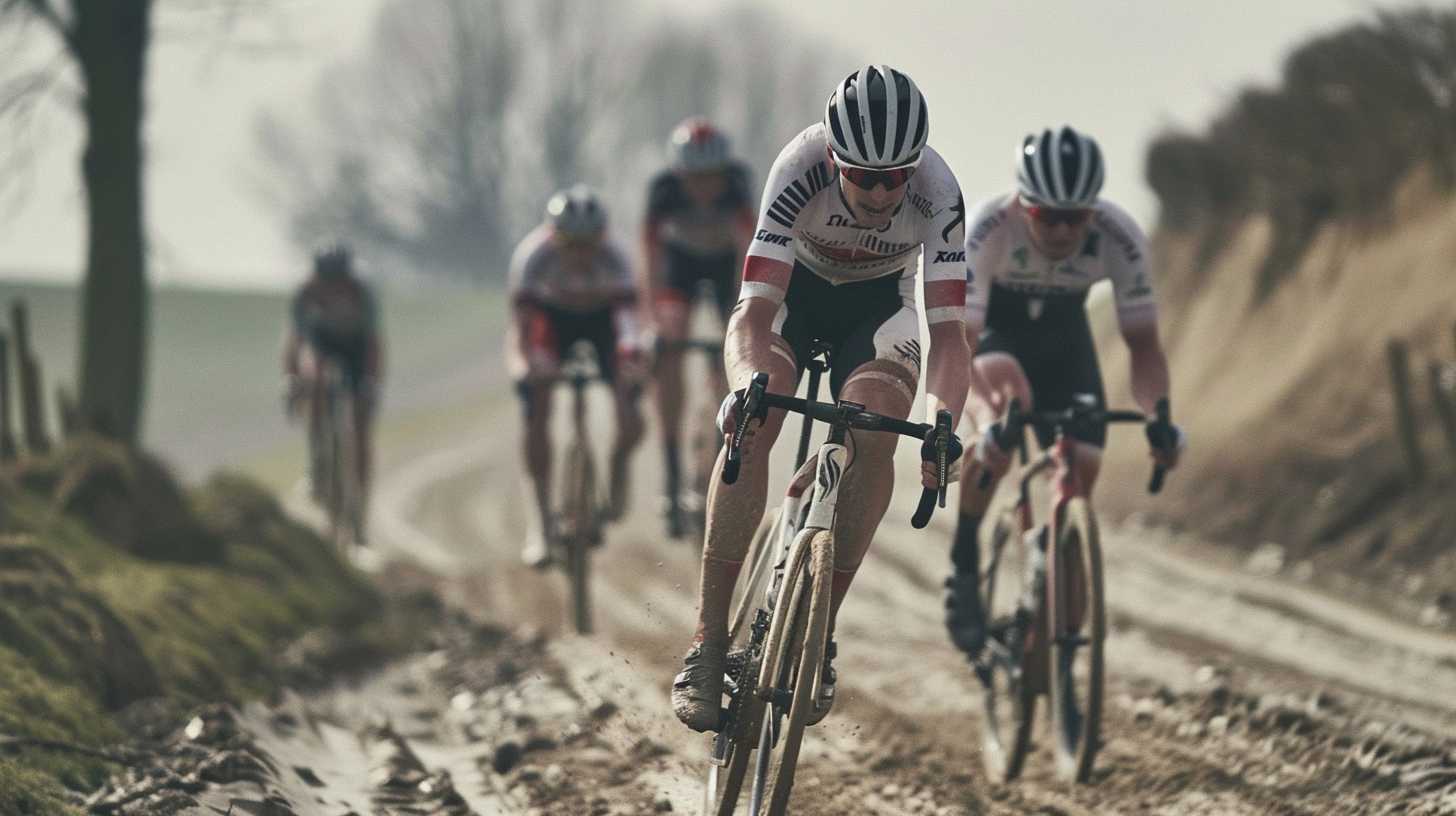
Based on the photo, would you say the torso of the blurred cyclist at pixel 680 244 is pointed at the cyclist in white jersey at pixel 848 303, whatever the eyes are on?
yes

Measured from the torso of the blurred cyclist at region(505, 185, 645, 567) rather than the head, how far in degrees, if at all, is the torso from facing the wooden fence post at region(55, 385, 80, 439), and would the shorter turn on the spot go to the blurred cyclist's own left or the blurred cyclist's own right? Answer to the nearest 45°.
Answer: approximately 90° to the blurred cyclist's own right

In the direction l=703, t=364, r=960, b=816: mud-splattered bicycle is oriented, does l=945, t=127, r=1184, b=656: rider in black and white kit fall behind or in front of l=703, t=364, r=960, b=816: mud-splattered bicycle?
behind

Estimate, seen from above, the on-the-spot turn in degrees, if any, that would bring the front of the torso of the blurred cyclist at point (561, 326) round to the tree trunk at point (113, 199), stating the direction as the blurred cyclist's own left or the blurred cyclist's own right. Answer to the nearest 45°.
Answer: approximately 135° to the blurred cyclist's own right

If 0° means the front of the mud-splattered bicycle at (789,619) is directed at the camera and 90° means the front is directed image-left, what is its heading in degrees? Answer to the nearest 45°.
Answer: approximately 0°

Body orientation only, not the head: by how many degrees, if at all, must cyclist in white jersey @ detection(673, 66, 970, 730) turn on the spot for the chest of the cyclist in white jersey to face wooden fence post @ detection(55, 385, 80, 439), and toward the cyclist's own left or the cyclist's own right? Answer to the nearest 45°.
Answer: approximately 135° to the cyclist's own right

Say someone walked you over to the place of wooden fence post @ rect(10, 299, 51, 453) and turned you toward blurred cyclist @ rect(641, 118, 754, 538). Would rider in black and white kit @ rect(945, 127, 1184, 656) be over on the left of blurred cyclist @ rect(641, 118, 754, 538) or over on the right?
right

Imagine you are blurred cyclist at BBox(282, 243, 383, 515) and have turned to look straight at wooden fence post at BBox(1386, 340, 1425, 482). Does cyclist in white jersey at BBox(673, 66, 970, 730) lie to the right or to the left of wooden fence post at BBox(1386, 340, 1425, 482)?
right
